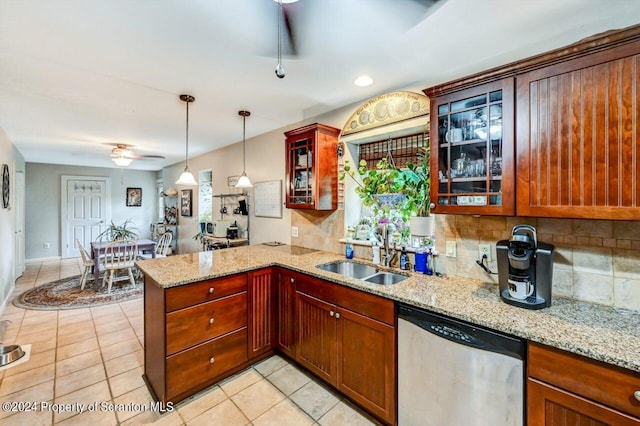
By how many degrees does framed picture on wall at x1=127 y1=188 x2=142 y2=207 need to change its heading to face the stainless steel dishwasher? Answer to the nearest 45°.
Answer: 0° — it already faces it

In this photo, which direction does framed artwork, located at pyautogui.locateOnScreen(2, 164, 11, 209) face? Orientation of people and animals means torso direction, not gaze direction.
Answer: to the viewer's right

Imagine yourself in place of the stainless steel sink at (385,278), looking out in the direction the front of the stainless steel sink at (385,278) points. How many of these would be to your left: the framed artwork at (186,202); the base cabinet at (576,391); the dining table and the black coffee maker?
2

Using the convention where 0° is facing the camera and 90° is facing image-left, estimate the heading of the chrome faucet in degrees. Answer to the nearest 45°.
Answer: approximately 45°

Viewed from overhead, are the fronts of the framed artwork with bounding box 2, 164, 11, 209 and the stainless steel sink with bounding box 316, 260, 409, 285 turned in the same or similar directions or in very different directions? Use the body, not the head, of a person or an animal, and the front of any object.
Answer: very different directions

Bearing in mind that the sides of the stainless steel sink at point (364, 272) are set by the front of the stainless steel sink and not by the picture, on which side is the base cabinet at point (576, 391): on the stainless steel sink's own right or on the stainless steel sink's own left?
on the stainless steel sink's own left

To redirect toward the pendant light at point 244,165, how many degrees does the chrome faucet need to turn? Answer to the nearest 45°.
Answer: approximately 45° to its right

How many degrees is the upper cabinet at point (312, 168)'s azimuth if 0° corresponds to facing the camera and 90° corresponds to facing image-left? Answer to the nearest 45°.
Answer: approximately 45°
